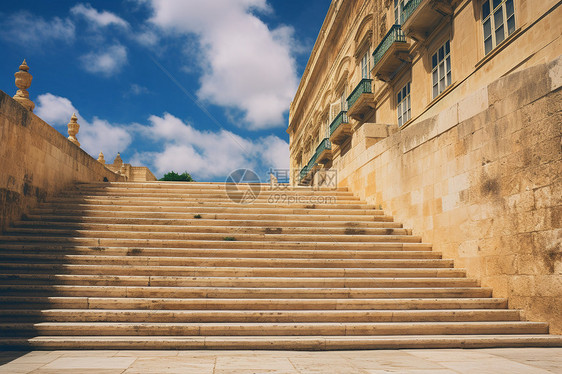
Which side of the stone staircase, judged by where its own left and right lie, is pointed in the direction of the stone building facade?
left

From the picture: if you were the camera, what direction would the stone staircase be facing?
facing the viewer
